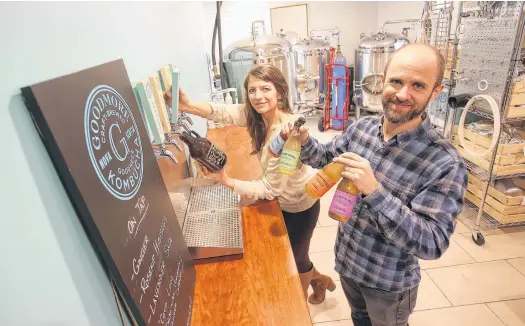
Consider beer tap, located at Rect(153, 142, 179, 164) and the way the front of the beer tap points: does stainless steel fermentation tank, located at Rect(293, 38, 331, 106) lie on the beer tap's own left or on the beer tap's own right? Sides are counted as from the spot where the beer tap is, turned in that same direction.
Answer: on the beer tap's own left

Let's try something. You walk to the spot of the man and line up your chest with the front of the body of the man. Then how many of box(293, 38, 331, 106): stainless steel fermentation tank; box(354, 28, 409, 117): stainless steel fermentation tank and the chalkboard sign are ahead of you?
1

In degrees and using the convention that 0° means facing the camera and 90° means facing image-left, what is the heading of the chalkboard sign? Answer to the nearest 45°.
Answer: approximately 315°

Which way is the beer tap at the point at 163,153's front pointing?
to the viewer's right

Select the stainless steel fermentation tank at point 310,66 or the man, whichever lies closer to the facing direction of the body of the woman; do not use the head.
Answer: the man

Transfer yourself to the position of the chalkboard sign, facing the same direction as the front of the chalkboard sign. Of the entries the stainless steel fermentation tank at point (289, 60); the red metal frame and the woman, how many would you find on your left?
3

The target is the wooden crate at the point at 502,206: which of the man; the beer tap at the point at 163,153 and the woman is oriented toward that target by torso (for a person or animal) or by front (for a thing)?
the beer tap

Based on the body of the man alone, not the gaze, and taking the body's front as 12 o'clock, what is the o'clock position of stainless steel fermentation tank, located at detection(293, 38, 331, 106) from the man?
The stainless steel fermentation tank is roughly at 4 o'clock from the man.

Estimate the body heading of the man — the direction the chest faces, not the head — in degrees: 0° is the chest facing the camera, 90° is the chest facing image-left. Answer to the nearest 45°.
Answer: approximately 45°

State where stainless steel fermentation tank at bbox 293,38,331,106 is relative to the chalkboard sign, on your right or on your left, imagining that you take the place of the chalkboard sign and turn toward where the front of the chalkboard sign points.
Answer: on your left

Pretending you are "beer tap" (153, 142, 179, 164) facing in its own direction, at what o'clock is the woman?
The woman is roughly at 11 o'clock from the beer tap.
